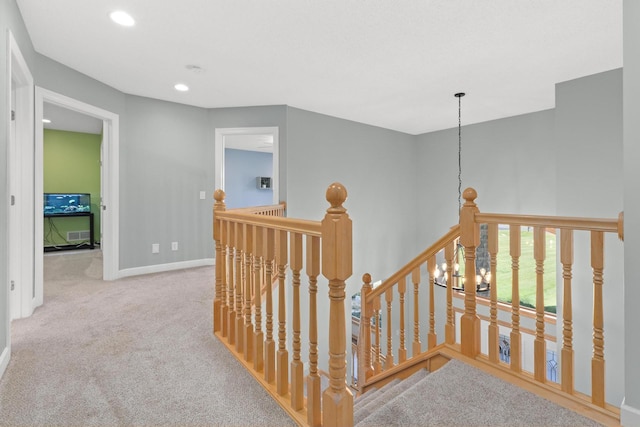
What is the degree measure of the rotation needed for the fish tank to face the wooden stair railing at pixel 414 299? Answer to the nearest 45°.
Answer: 0° — it already faces it

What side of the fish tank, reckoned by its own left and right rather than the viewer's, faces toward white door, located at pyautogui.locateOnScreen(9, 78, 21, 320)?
front

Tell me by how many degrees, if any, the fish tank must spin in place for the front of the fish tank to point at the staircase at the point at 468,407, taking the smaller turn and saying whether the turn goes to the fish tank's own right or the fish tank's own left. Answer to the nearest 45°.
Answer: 0° — it already faces it

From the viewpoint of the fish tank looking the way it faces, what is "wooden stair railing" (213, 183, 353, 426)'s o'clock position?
The wooden stair railing is roughly at 12 o'clock from the fish tank.

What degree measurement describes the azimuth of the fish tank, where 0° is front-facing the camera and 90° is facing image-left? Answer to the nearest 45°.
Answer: approximately 0°

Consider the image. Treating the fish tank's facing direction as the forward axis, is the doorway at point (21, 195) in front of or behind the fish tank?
in front

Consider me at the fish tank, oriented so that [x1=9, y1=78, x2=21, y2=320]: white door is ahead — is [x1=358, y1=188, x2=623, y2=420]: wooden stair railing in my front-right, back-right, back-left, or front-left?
front-left

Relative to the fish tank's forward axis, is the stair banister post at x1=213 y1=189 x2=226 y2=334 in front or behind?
in front

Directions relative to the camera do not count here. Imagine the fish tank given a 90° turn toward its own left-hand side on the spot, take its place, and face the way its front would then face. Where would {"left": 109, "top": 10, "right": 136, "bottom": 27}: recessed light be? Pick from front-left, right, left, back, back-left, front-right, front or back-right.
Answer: right
